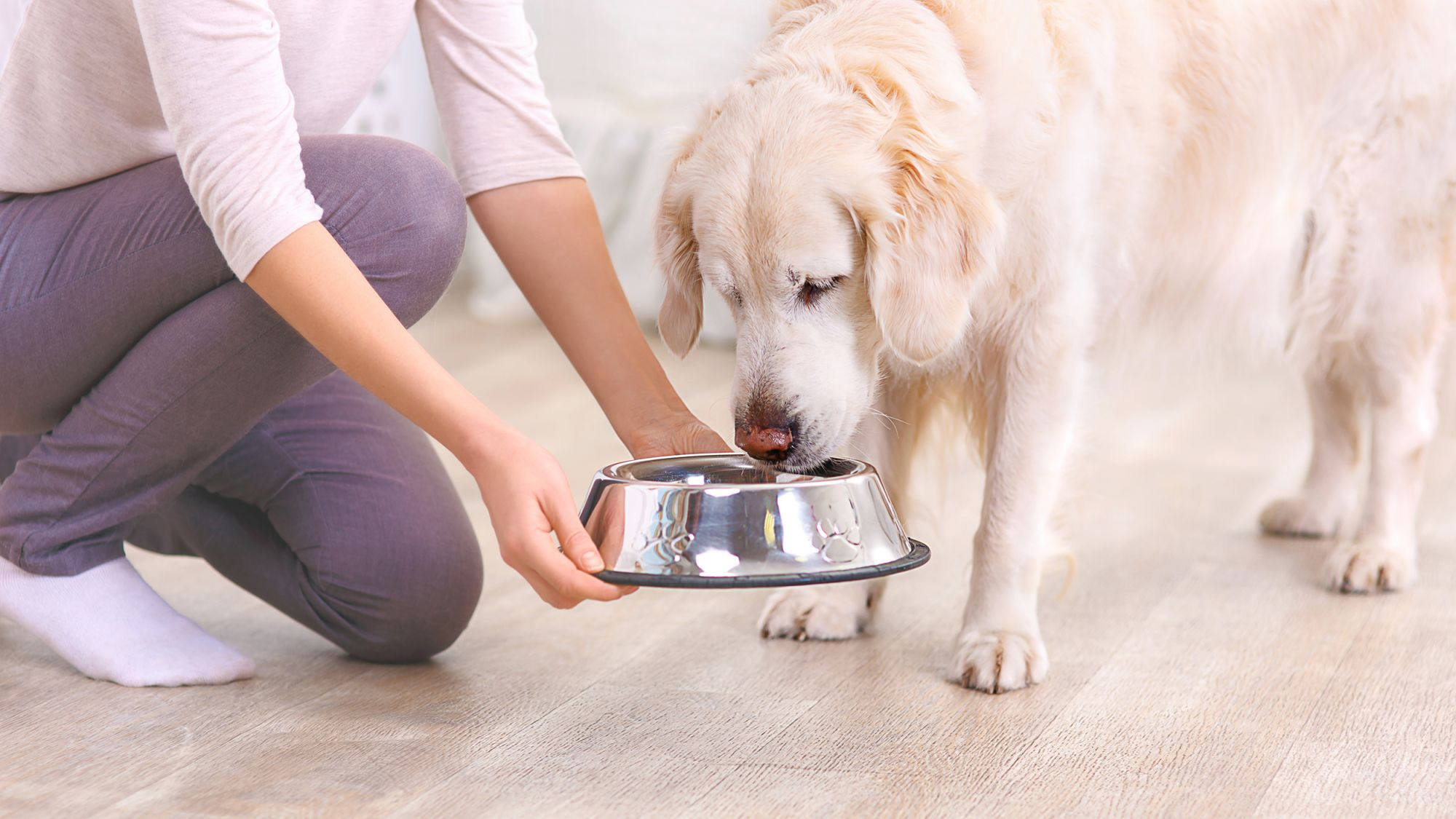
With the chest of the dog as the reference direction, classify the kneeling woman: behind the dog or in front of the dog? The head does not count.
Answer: in front

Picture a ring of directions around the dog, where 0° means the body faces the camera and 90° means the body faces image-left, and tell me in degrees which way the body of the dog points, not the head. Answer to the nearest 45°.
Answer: approximately 45°

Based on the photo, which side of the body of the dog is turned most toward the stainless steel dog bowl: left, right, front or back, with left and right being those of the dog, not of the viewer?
front
